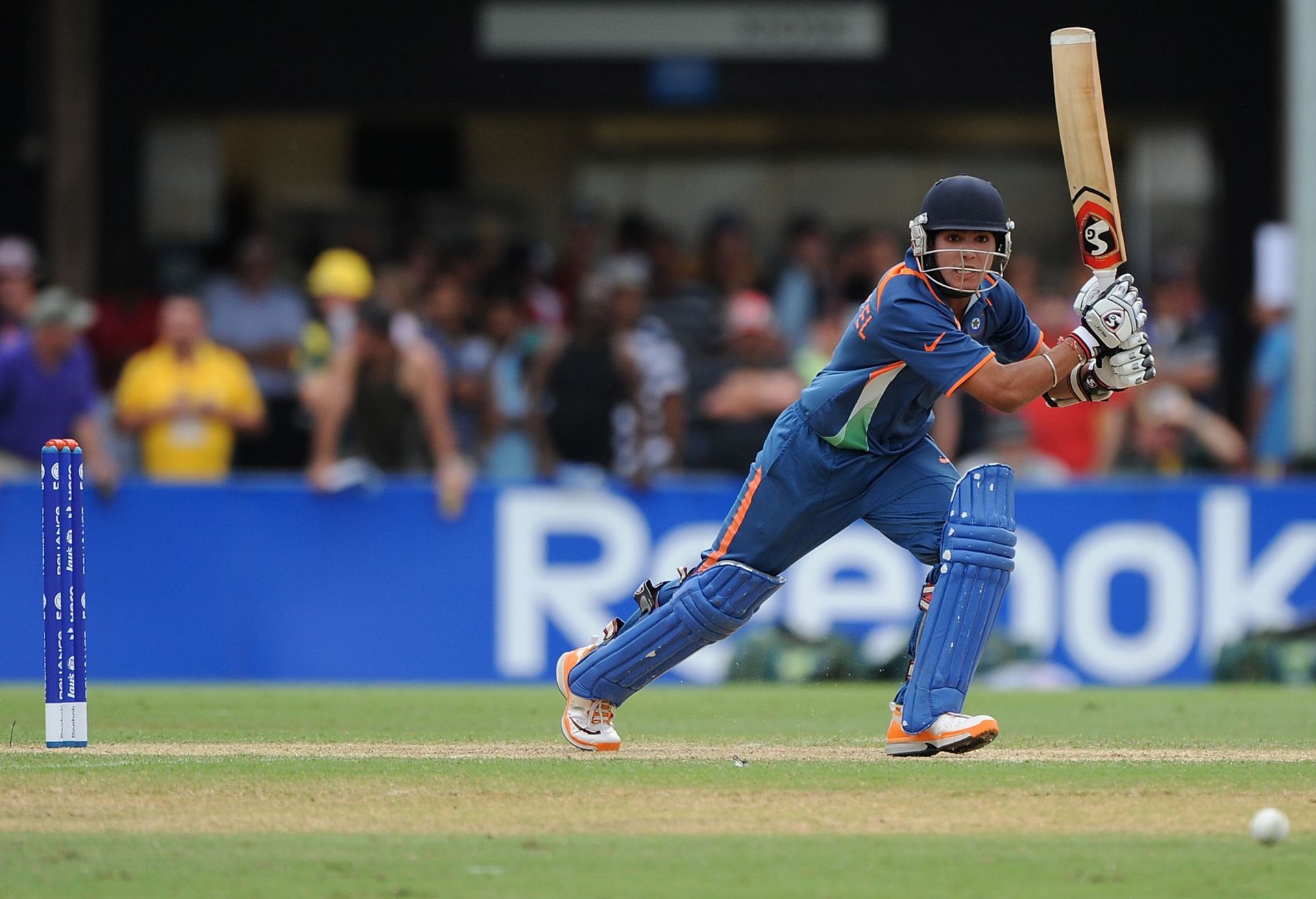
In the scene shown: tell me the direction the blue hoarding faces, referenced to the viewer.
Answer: facing the viewer

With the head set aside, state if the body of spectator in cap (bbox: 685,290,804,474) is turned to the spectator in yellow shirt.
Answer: no

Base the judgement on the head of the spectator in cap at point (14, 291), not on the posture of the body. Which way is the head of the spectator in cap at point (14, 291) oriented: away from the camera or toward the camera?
toward the camera

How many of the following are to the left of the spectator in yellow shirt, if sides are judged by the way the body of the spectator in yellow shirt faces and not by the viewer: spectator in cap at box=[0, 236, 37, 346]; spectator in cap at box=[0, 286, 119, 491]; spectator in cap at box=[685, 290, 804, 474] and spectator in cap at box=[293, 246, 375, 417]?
2

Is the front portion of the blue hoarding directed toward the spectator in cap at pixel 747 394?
no

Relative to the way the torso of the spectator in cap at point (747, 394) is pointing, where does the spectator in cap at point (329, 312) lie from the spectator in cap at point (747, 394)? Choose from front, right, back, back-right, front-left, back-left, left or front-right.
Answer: right

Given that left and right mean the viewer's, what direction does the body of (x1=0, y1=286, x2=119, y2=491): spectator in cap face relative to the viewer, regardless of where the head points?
facing the viewer and to the right of the viewer

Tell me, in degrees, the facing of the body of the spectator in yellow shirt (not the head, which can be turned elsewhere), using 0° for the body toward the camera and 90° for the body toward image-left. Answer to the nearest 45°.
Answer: approximately 0°

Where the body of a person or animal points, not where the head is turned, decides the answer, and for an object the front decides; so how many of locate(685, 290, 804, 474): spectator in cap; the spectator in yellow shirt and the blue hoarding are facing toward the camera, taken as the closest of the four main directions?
3

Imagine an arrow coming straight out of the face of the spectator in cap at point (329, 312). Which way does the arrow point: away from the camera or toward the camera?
toward the camera

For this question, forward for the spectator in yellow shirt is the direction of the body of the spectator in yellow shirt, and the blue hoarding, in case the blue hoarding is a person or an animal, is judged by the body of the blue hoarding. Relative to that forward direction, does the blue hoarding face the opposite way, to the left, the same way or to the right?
the same way

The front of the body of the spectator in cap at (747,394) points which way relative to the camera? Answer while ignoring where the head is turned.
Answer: toward the camera

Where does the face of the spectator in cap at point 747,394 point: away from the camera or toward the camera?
toward the camera

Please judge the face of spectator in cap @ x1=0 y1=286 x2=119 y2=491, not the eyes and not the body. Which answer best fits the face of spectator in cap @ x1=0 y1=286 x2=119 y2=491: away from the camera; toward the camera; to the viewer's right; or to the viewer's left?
toward the camera
